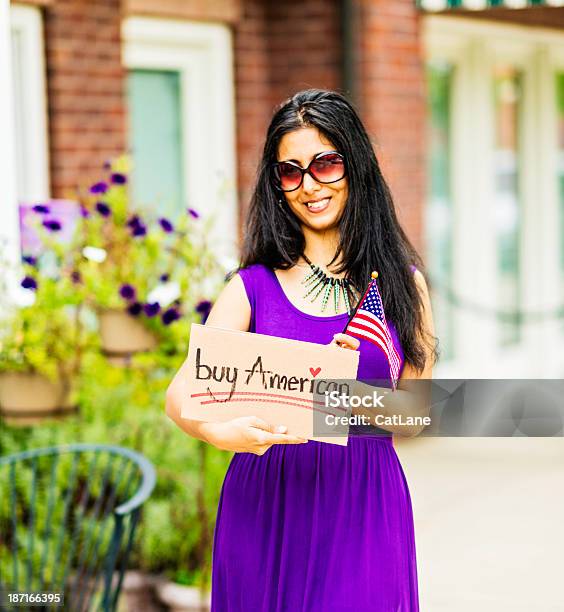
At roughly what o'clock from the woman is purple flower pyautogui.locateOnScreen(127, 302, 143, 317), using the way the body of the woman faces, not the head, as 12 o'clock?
The purple flower is roughly at 5 o'clock from the woman.

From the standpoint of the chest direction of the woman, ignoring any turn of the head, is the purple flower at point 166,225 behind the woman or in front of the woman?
behind

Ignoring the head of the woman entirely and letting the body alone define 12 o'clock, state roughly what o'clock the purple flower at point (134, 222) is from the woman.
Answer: The purple flower is roughly at 5 o'clock from the woman.

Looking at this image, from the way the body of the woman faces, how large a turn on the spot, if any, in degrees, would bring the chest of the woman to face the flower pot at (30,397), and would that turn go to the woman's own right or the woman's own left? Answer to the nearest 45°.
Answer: approximately 135° to the woman's own right

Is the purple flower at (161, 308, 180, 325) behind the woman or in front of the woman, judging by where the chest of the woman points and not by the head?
behind
